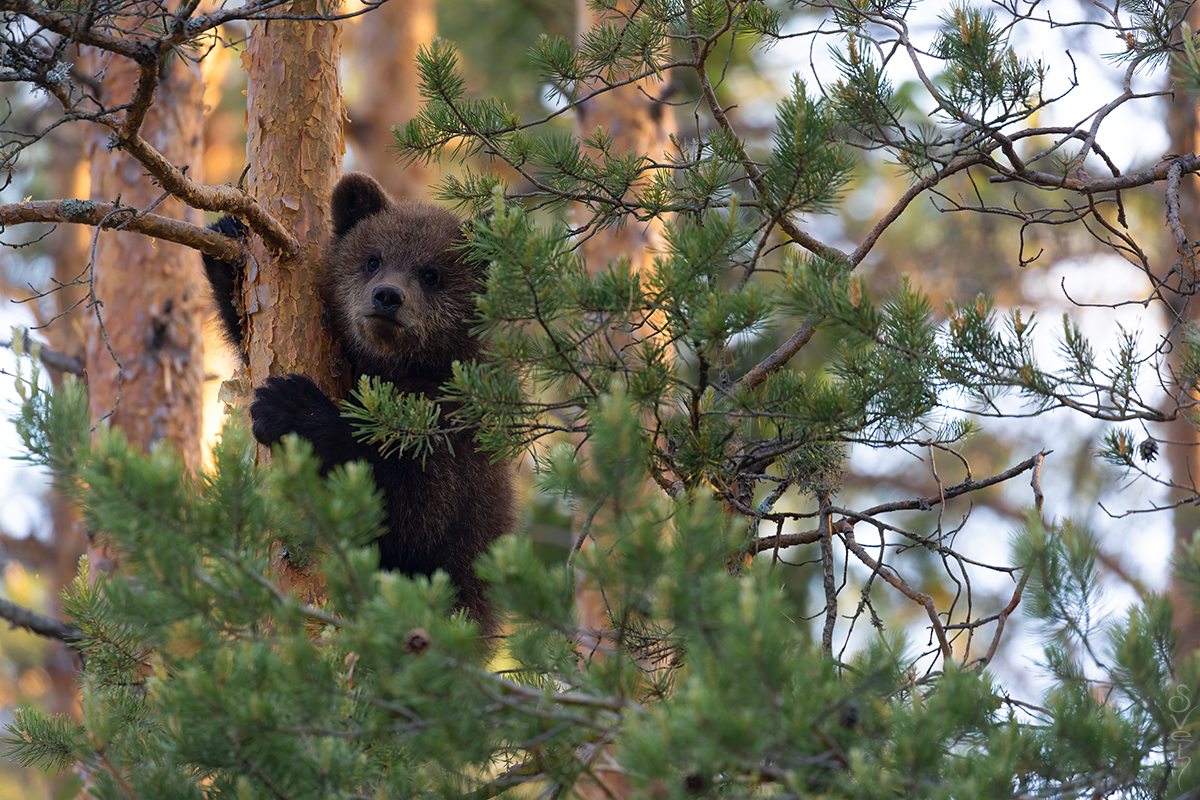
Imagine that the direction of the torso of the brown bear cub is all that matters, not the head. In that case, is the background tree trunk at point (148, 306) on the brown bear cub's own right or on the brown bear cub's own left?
on the brown bear cub's own right

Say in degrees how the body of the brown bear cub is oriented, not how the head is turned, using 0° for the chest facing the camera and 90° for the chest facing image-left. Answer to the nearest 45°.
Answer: approximately 45°
